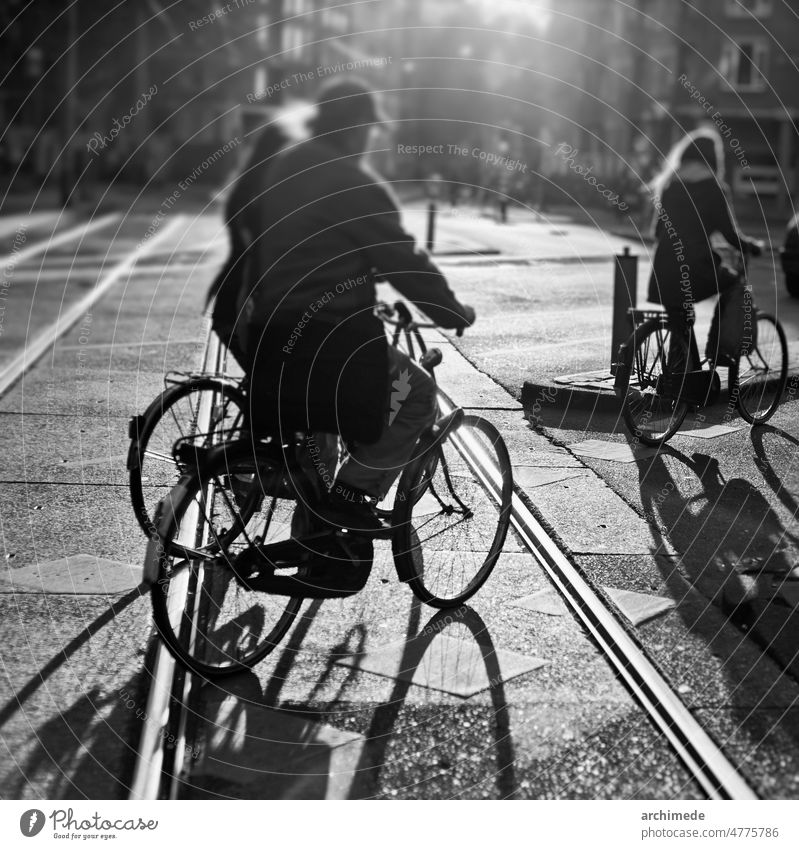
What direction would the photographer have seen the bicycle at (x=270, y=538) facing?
facing away from the viewer and to the right of the viewer

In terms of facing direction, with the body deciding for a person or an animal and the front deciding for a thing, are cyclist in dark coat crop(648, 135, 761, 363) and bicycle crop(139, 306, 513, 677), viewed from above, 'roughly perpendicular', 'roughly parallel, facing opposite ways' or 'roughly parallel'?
roughly parallel

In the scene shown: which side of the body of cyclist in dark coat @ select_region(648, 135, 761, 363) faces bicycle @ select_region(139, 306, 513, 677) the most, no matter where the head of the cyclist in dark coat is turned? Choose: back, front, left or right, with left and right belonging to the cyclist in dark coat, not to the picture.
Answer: back

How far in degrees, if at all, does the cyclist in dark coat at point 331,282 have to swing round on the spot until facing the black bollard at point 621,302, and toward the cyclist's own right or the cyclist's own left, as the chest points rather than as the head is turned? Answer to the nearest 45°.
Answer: approximately 45° to the cyclist's own left

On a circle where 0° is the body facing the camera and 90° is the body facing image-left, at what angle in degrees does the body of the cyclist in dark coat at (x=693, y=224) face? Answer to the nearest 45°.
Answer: approximately 225°

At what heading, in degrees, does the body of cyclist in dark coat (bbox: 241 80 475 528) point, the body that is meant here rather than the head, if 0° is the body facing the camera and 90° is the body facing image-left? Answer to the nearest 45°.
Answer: approximately 225°

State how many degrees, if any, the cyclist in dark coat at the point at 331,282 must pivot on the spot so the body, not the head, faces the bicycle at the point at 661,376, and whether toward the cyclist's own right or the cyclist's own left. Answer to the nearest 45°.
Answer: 0° — they already face it

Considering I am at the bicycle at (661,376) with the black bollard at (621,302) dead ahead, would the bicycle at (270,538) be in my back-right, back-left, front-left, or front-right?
back-left

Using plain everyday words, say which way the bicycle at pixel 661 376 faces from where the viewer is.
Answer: facing away from the viewer and to the right of the viewer

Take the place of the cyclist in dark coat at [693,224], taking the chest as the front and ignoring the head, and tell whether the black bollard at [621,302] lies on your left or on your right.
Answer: on your left

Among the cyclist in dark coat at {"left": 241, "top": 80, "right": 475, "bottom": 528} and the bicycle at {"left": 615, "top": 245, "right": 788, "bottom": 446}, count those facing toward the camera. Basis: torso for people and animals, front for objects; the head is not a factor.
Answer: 0

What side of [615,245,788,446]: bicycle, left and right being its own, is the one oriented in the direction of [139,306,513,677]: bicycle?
back

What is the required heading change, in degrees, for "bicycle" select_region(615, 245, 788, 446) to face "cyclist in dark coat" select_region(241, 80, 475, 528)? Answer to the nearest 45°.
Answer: approximately 135° to its right

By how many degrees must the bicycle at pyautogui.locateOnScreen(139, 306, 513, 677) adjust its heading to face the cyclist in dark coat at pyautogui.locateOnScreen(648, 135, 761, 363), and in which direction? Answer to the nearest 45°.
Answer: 0° — it already faces them

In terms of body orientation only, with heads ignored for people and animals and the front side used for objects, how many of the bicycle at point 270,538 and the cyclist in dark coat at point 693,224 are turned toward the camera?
0

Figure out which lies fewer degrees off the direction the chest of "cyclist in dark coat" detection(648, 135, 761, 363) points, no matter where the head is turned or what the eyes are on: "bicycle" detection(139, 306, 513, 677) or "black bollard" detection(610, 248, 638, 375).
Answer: the black bollard
